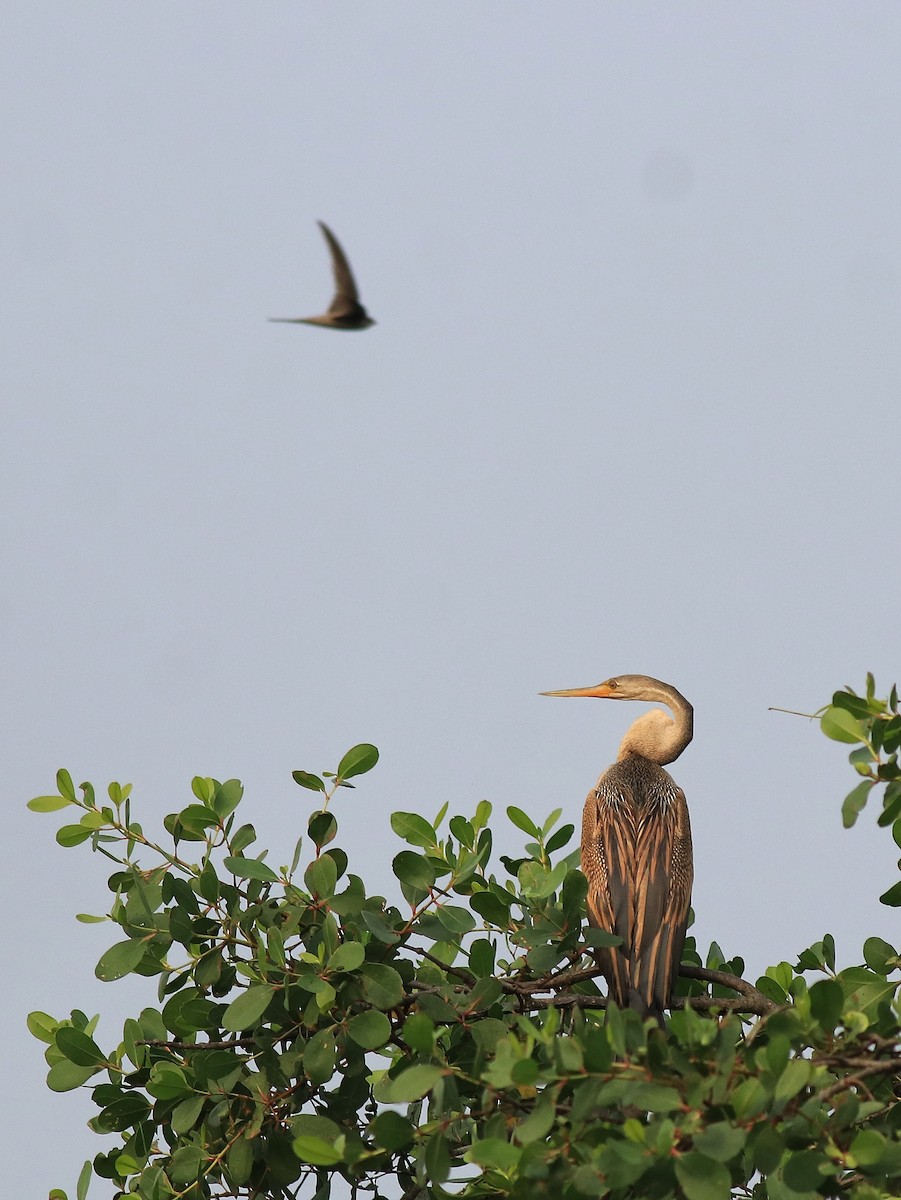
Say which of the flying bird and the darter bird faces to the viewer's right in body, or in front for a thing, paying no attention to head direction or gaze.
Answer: the flying bird

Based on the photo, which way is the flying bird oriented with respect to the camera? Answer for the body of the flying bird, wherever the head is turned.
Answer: to the viewer's right

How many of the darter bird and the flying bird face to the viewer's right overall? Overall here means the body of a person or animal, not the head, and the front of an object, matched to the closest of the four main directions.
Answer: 1

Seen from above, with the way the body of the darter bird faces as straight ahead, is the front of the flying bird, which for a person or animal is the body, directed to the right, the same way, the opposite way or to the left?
to the right

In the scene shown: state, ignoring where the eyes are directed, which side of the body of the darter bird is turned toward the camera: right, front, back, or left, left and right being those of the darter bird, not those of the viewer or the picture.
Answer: back
